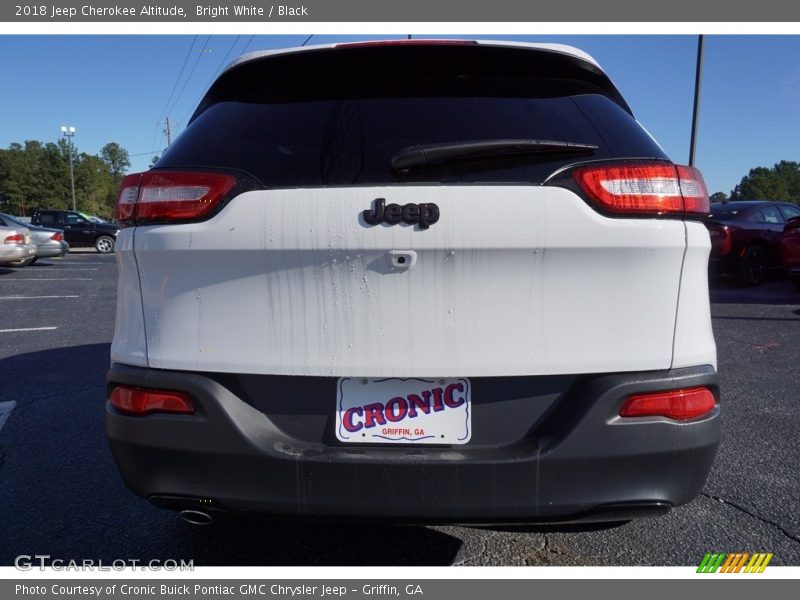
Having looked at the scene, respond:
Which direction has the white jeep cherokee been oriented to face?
away from the camera

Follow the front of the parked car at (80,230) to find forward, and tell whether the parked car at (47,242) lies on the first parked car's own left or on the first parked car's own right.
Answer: on the first parked car's own right

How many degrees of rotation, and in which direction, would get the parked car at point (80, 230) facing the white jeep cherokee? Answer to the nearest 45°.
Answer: approximately 90° to its right

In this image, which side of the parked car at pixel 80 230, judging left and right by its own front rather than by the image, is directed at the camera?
right

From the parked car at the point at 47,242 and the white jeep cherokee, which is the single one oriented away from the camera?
the white jeep cherokee
